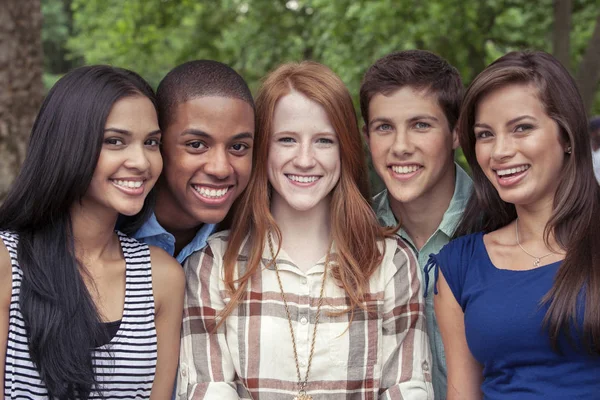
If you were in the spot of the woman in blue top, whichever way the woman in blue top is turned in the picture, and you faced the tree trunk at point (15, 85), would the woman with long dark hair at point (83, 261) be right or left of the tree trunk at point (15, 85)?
left

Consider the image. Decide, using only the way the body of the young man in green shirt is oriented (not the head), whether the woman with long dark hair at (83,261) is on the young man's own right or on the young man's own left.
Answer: on the young man's own right

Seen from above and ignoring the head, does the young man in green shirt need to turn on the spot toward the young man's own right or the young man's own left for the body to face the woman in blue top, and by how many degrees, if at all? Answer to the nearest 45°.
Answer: approximately 45° to the young man's own left

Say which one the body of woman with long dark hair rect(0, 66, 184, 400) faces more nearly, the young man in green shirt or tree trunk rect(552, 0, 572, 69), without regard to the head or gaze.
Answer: the young man in green shirt

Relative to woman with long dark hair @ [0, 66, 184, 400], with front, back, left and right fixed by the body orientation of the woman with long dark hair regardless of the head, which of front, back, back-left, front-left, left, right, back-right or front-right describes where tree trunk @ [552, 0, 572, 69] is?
left

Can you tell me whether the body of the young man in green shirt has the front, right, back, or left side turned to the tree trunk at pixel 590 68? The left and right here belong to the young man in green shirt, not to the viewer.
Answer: back

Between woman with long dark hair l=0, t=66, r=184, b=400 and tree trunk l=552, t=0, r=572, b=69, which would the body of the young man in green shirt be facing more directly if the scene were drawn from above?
the woman with long dark hair

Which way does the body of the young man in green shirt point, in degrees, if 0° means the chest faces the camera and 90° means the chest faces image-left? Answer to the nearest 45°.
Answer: approximately 0°

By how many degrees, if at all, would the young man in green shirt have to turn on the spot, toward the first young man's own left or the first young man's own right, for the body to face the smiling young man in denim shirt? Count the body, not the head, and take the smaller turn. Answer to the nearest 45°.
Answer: approximately 45° to the first young man's own right

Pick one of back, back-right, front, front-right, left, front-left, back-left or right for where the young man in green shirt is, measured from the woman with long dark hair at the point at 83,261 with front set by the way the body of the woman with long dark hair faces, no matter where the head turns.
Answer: front-left
